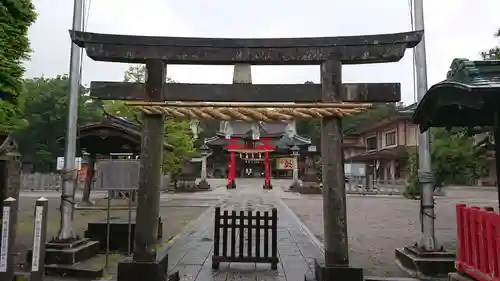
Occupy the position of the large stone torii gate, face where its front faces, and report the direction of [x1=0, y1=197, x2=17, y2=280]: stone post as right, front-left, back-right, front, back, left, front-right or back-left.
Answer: right

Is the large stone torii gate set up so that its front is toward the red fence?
no

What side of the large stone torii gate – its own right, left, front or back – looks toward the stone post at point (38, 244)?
right

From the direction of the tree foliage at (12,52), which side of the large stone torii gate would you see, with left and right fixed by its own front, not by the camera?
right

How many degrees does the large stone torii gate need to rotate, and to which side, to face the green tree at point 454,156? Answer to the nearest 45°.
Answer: approximately 135° to its left

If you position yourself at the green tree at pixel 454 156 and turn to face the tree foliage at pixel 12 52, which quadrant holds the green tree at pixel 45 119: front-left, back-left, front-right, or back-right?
front-right

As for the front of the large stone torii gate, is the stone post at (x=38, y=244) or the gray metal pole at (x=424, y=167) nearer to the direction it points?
the stone post

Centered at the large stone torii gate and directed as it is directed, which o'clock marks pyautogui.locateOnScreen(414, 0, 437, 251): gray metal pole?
The gray metal pole is roughly at 8 o'clock from the large stone torii gate.

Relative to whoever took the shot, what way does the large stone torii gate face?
facing the viewer

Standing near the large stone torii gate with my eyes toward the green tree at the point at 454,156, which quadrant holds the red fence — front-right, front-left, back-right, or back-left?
front-right

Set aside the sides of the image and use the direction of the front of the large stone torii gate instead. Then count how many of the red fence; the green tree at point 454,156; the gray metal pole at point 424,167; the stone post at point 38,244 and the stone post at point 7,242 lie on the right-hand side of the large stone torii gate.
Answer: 2

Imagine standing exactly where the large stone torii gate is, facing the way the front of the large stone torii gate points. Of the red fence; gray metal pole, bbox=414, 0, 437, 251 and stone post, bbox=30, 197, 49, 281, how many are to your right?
1

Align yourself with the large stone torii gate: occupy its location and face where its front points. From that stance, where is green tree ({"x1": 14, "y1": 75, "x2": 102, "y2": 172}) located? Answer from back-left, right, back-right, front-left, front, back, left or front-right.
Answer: back-right

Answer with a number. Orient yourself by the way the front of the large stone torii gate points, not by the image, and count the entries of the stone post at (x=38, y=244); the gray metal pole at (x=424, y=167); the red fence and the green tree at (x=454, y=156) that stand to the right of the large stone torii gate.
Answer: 1

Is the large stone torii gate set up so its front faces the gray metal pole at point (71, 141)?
no
